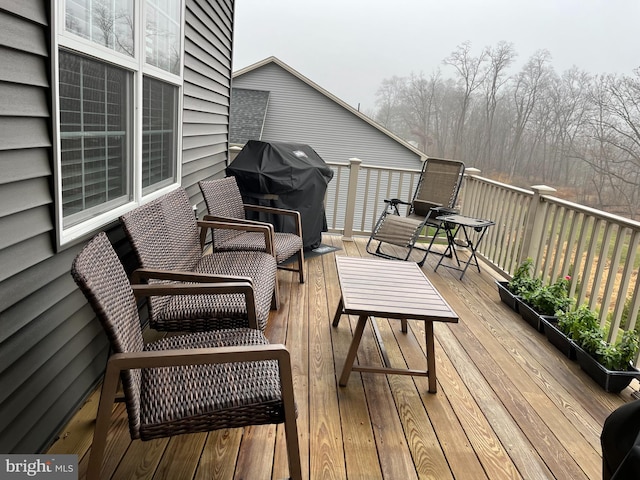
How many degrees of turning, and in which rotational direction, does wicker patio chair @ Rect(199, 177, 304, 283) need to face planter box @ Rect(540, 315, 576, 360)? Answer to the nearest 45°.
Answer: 0° — it already faces it

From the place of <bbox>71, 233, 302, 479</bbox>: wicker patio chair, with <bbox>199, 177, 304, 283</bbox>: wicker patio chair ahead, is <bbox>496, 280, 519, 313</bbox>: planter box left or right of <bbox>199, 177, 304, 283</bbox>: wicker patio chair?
right

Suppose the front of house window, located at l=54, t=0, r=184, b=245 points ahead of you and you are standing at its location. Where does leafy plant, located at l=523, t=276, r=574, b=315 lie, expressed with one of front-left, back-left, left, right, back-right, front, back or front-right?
front-left

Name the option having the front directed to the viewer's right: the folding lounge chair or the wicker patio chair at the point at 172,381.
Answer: the wicker patio chair

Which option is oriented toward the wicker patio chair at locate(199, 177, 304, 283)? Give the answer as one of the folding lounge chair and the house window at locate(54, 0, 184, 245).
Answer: the folding lounge chair

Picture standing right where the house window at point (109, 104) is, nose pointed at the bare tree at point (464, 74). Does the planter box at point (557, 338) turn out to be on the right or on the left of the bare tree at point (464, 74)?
right

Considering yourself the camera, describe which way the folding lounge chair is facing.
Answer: facing the viewer and to the left of the viewer

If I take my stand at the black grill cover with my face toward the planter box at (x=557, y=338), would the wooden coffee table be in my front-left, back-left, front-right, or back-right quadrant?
front-right

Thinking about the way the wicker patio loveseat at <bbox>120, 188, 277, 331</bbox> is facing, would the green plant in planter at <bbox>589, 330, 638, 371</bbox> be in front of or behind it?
in front

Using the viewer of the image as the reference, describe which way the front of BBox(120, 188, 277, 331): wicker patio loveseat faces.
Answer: facing the viewer and to the right of the viewer

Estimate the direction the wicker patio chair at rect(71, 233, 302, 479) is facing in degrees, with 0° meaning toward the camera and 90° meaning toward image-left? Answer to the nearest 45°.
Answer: approximately 270°

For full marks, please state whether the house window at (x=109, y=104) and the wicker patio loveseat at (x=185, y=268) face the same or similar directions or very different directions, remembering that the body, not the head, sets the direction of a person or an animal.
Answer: same or similar directions

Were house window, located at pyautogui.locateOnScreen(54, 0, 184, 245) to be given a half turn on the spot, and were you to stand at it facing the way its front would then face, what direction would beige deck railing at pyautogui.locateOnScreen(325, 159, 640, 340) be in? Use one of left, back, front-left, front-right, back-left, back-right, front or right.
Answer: back-right

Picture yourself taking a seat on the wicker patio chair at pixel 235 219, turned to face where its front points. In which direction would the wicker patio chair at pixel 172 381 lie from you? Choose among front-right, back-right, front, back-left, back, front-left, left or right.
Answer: front-right

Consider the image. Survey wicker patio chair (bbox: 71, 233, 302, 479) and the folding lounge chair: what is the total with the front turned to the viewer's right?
1

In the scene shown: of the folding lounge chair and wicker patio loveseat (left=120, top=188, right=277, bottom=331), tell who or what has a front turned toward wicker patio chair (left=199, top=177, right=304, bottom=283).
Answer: the folding lounge chair
